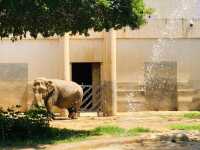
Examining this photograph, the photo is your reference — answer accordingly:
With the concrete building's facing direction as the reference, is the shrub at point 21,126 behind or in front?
in front

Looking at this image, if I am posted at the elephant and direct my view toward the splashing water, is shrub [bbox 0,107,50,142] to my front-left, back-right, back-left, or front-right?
back-right

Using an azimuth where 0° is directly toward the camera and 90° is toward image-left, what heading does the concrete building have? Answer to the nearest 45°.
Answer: approximately 0°

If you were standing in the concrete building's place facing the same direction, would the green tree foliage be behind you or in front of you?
in front

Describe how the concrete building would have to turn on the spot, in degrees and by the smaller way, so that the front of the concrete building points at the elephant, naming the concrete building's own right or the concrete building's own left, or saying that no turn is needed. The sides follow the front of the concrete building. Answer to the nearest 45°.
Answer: approximately 45° to the concrete building's own right
